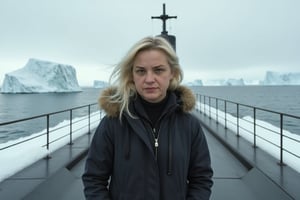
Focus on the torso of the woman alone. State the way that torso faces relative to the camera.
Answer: toward the camera
